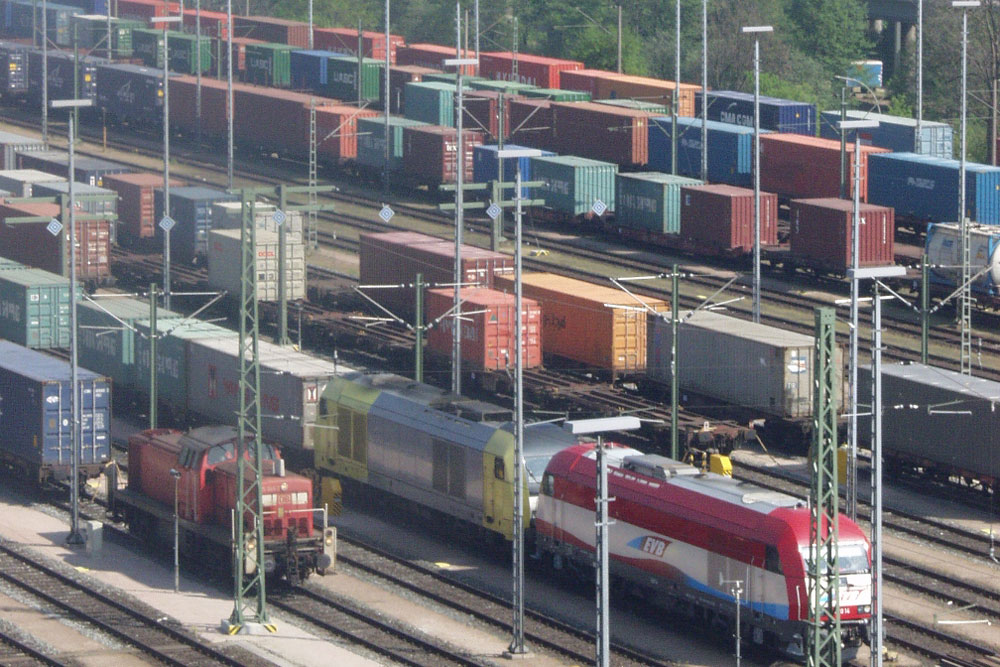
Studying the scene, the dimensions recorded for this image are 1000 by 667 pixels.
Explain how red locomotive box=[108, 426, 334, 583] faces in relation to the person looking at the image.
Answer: facing the viewer and to the right of the viewer

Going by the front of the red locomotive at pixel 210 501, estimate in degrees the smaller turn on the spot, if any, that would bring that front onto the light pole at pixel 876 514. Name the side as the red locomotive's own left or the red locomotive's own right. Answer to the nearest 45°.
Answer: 0° — it already faces it
